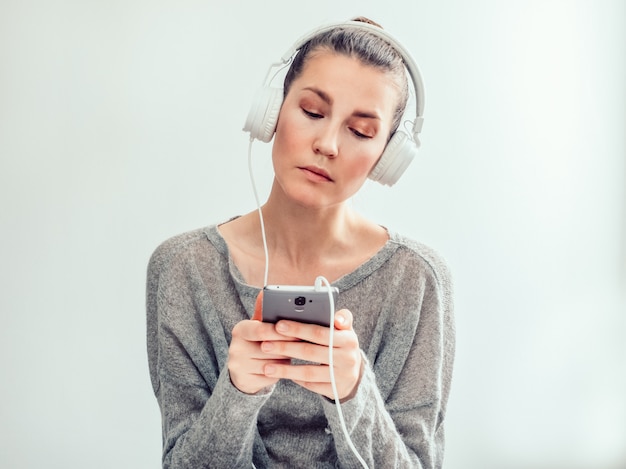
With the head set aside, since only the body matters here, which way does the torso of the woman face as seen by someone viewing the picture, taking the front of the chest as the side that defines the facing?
toward the camera
